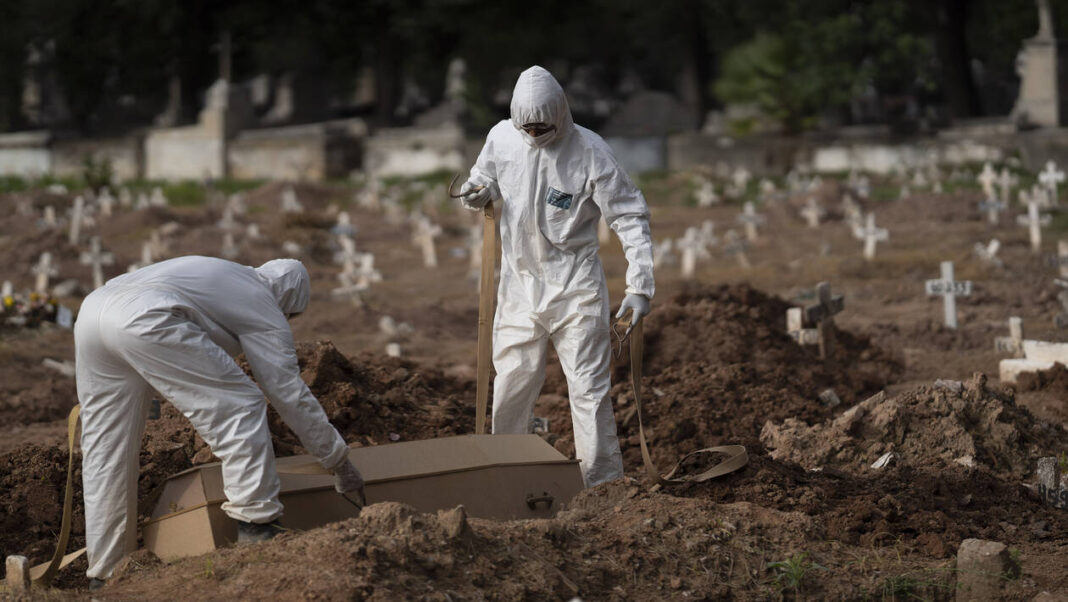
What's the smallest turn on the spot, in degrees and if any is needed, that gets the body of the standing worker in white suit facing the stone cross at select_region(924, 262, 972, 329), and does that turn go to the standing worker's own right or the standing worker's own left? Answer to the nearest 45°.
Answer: approximately 135° to the standing worker's own left

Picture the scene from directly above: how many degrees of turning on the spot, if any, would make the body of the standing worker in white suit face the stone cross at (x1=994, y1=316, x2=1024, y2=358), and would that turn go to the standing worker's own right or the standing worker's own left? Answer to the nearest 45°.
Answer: approximately 135° to the standing worker's own left

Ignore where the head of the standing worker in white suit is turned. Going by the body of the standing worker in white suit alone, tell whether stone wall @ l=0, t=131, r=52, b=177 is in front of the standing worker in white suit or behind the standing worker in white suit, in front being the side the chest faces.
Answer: behind

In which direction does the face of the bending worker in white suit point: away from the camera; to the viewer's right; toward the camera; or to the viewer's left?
to the viewer's right

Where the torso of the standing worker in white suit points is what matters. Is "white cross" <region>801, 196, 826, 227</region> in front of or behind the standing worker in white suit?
behind

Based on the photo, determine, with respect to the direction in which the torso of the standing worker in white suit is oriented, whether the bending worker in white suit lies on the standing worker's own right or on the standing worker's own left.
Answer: on the standing worker's own right

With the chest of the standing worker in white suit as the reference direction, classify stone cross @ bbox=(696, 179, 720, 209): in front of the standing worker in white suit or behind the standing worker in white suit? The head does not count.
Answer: behind

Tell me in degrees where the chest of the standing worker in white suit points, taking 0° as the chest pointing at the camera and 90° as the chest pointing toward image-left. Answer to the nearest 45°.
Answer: approximately 0°
